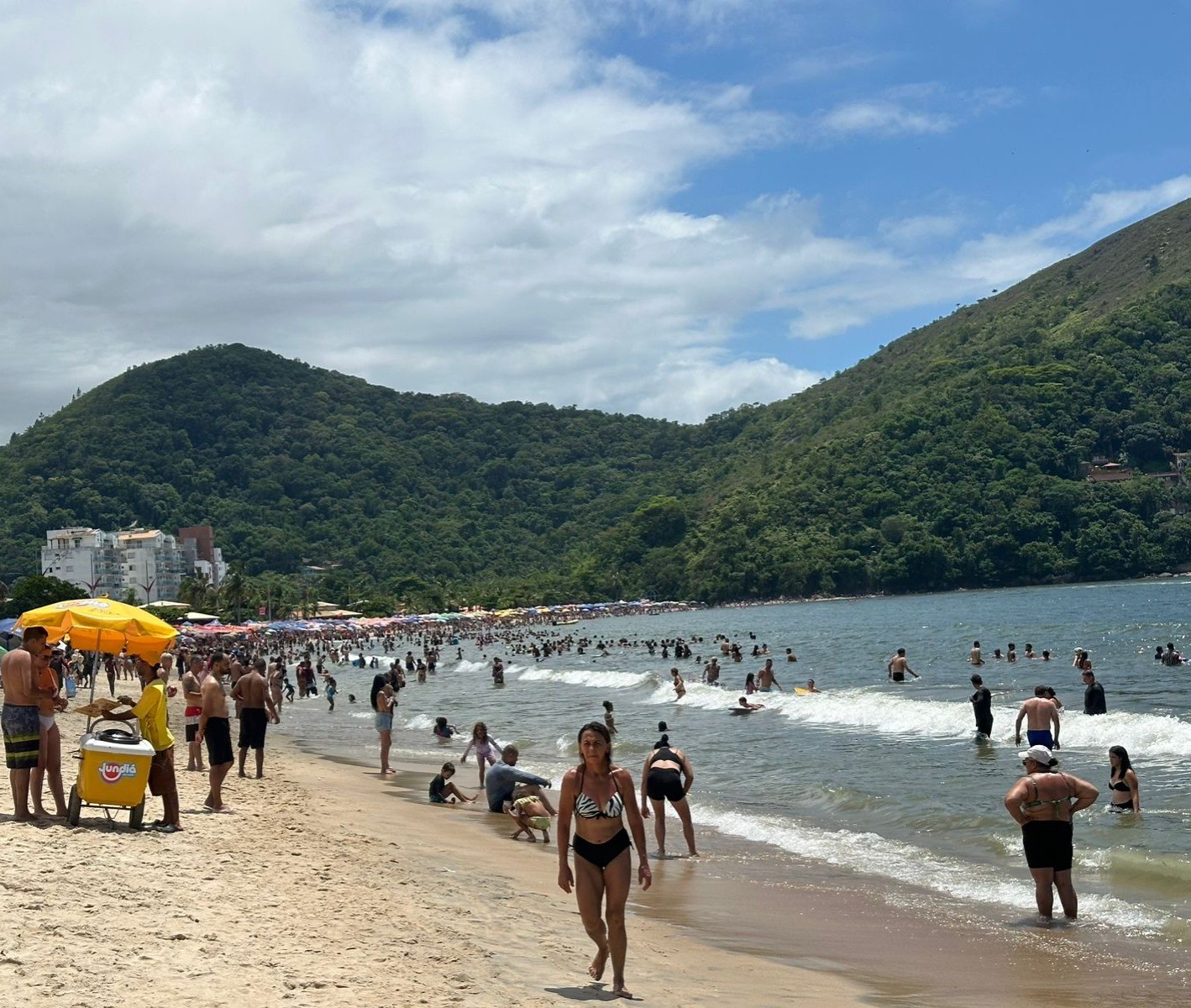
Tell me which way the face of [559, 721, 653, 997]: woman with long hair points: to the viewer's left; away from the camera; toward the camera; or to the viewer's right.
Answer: toward the camera

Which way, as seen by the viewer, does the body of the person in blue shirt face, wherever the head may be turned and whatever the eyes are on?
to the viewer's right

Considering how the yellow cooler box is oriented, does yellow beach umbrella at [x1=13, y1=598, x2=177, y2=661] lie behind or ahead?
behind

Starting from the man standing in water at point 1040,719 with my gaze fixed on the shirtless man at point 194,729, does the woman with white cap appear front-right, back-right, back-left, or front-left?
front-left

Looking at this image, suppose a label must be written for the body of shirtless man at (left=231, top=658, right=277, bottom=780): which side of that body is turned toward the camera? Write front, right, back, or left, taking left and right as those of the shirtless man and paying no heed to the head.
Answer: back

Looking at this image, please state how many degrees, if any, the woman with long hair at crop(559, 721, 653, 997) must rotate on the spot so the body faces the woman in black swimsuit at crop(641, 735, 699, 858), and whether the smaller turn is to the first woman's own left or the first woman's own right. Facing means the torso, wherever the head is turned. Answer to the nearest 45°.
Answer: approximately 180°

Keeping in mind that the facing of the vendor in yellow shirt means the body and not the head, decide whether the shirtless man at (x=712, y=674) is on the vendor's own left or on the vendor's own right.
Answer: on the vendor's own right

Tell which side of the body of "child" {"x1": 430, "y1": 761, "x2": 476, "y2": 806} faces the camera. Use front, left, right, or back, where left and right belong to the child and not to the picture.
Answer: right

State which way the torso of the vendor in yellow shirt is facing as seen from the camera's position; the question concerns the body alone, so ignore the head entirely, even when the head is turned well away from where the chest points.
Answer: to the viewer's left

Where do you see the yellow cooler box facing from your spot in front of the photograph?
facing the viewer
